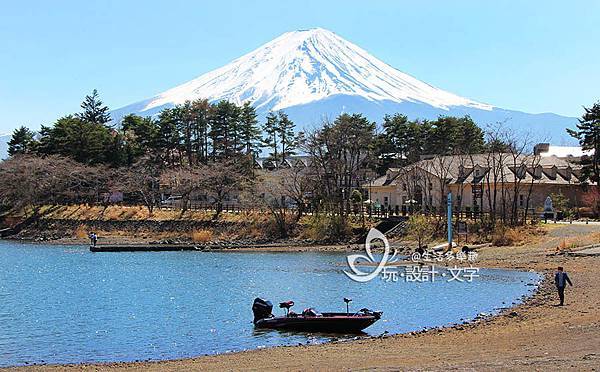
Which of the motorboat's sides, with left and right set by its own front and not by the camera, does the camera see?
right

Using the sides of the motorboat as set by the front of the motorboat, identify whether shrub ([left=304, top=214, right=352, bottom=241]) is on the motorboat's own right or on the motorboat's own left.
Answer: on the motorboat's own left

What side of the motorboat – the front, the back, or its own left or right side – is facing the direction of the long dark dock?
left
